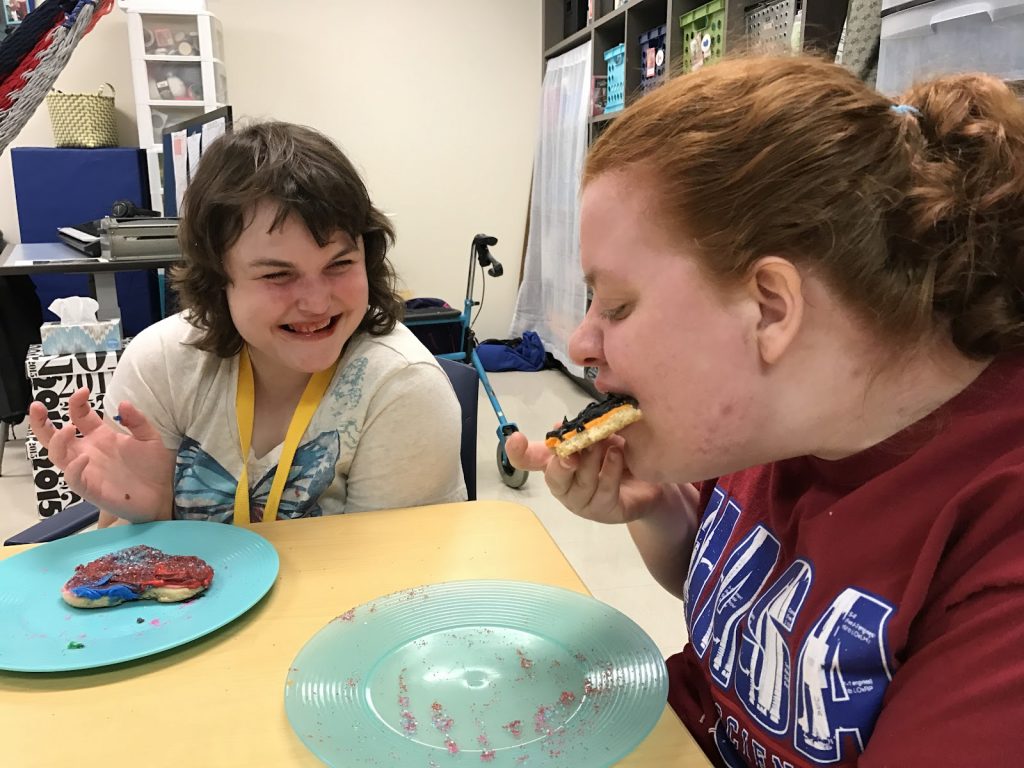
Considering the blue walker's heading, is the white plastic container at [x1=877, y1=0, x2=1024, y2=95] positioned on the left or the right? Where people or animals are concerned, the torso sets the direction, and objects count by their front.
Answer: on its left

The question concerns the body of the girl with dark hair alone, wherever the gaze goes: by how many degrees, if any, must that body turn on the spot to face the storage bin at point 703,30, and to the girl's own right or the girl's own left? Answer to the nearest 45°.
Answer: approximately 135° to the girl's own left

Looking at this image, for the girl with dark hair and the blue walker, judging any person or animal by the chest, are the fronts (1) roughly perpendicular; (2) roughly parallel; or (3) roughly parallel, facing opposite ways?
roughly perpendicular

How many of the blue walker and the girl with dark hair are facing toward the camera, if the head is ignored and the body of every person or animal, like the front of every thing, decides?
1
